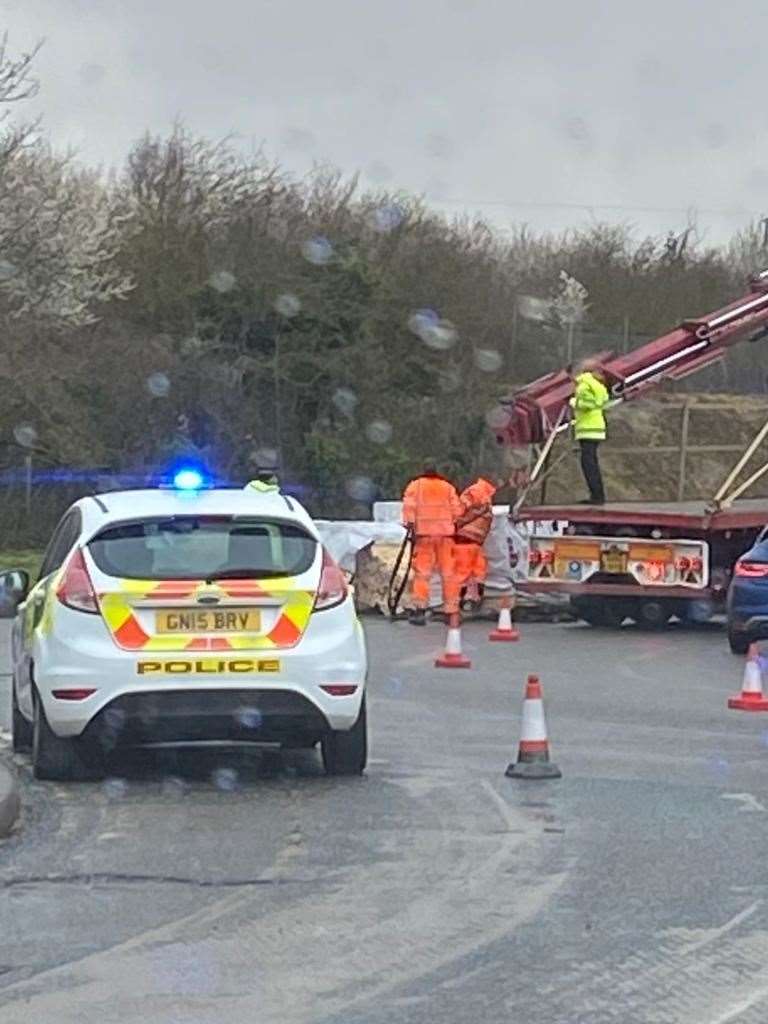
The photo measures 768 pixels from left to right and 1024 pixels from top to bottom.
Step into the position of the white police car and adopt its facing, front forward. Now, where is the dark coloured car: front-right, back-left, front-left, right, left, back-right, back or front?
front-right

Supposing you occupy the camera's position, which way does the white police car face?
facing away from the viewer

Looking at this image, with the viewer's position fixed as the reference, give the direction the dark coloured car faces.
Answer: facing away from the viewer

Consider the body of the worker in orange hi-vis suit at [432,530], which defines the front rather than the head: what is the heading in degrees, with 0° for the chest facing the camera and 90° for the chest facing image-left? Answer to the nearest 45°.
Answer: approximately 180°

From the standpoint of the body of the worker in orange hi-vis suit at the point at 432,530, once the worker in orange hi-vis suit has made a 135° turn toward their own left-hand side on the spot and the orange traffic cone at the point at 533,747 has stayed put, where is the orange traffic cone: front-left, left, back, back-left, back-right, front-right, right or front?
front-left

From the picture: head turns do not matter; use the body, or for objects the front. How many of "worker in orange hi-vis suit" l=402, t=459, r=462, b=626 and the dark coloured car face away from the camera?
2

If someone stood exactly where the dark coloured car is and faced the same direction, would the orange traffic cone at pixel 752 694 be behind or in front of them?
behind

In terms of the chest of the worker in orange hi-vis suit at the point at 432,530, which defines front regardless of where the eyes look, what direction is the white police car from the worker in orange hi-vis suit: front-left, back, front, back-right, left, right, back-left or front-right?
back
